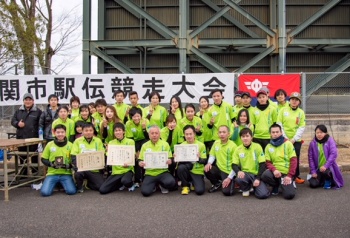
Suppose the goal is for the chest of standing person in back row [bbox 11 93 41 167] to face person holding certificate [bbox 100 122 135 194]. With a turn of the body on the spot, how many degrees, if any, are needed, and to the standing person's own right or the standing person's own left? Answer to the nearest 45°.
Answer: approximately 45° to the standing person's own left

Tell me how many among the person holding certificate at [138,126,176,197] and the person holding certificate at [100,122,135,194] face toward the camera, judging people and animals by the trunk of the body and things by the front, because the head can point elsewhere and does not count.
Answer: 2

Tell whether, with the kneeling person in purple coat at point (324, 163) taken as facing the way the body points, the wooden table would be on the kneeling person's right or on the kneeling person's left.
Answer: on the kneeling person's right

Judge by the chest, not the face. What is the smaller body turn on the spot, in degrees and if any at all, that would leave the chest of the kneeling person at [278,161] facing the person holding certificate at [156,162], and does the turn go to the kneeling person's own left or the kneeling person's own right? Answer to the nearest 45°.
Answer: approximately 90° to the kneeling person's own right

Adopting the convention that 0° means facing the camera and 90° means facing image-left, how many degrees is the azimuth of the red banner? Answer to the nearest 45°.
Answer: approximately 0°

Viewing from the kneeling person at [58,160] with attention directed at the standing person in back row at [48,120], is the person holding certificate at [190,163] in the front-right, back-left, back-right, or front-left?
back-right

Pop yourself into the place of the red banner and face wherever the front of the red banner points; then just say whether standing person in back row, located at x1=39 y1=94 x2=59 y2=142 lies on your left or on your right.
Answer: on your right
